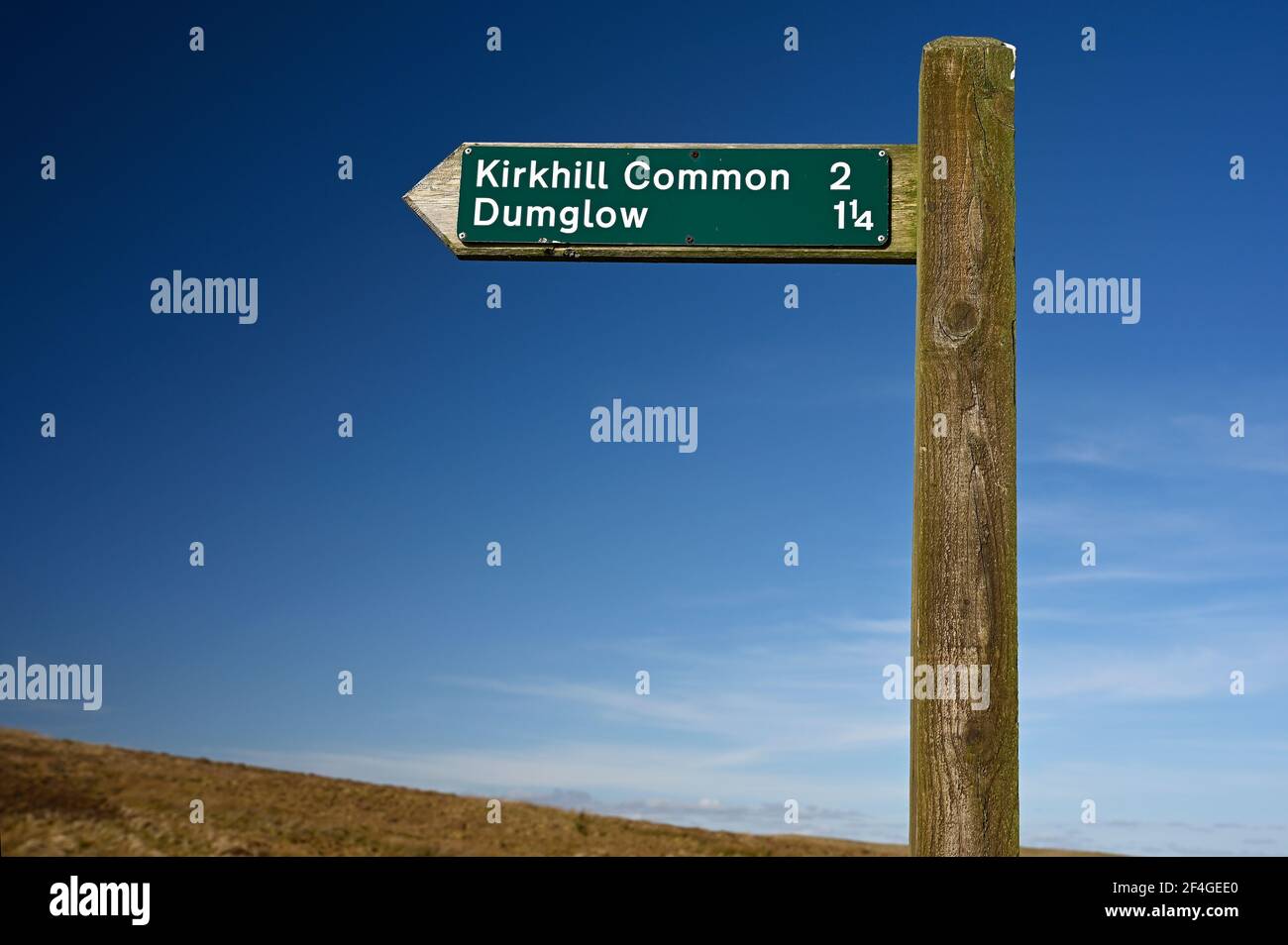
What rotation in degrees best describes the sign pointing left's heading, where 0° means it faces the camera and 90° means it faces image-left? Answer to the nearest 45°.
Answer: approximately 0°
